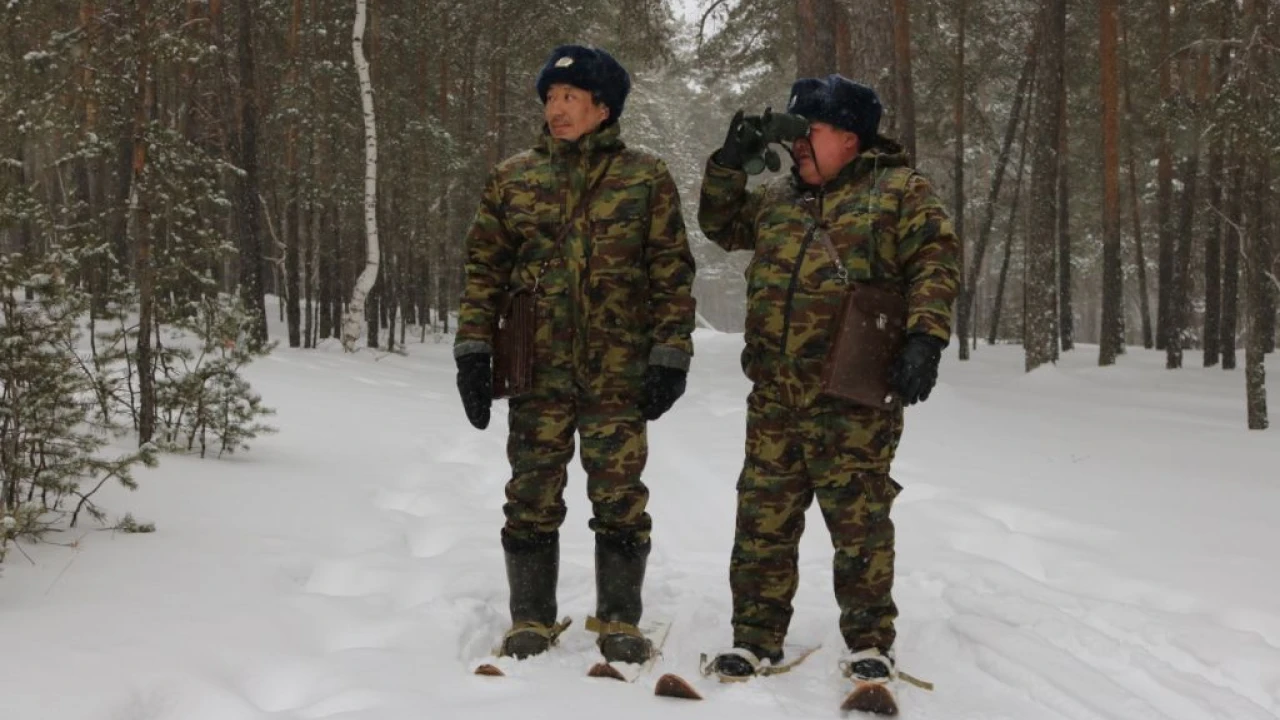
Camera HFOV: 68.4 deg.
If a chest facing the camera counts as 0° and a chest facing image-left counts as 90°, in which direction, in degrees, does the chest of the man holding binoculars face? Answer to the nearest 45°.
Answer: approximately 45°

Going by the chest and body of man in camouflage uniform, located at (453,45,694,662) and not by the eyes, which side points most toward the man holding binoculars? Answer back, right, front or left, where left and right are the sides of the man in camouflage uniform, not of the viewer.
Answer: left

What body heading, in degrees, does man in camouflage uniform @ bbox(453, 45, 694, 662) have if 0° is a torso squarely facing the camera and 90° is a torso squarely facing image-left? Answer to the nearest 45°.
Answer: approximately 0°
